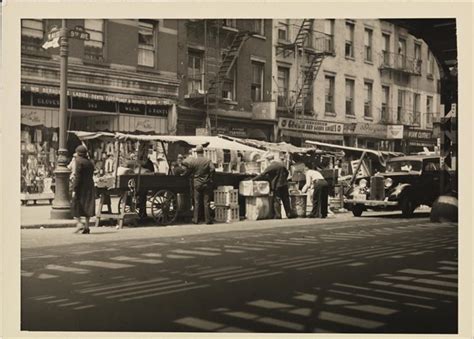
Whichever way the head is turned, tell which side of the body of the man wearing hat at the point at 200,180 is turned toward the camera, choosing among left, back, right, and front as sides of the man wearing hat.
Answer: back

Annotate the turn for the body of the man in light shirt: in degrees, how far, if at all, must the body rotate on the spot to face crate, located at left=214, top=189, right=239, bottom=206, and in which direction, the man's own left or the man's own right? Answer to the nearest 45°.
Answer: approximately 45° to the man's own left

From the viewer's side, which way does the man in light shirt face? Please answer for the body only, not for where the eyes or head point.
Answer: to the viewer's left

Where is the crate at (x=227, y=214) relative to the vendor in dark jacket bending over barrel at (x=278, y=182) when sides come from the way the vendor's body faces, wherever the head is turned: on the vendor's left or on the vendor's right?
on the vendor's left

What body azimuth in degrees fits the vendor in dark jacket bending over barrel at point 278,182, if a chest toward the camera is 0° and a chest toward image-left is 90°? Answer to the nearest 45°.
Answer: approximately 135°
